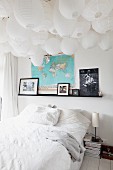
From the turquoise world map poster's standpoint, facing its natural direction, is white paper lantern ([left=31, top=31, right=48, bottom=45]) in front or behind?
in front

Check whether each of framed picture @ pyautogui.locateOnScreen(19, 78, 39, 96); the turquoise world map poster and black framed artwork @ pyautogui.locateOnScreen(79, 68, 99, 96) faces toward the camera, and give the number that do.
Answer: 3

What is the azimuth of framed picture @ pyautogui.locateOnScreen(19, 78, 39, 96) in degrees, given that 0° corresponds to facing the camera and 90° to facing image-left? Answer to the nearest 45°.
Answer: approximately 0°

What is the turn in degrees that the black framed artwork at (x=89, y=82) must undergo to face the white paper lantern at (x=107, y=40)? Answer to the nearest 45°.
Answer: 0° — it already faces it

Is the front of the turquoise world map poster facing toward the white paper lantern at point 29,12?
yes

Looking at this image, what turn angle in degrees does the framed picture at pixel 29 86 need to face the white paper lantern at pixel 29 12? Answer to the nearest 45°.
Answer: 0° — it already faces it

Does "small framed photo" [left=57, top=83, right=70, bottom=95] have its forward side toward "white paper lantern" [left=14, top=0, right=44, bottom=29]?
yes

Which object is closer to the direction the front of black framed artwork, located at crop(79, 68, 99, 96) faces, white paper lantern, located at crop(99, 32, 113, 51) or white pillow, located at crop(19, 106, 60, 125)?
the white paper lantern

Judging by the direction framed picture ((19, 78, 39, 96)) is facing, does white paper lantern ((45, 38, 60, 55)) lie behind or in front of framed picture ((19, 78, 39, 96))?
in front

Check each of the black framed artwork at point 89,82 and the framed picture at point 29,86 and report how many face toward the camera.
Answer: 2
